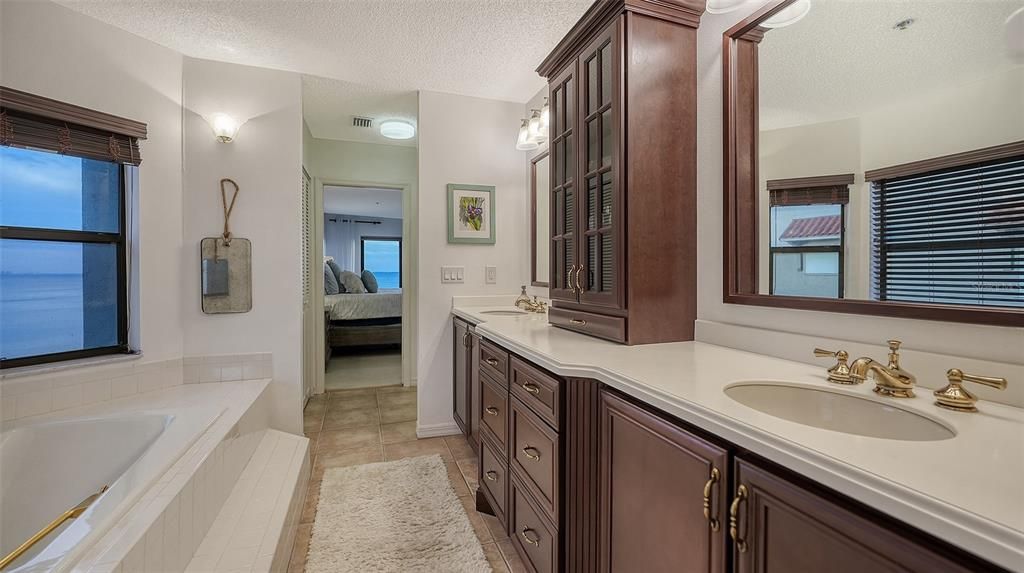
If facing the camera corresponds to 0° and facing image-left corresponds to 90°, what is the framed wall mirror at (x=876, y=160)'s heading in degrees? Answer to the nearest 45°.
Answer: approximately 45°

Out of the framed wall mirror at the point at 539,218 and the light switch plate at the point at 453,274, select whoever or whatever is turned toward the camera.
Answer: the light switch plate

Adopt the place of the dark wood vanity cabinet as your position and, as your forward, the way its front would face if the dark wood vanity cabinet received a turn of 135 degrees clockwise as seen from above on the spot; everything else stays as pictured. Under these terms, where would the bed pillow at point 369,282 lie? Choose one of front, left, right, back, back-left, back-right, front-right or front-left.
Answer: front-left

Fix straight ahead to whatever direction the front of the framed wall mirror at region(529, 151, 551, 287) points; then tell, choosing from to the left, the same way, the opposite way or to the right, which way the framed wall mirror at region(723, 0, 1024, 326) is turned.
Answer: the same way

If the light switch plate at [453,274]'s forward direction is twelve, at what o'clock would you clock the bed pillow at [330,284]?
The bed pillow is roughly at 5 o'clock from the light switch plate.

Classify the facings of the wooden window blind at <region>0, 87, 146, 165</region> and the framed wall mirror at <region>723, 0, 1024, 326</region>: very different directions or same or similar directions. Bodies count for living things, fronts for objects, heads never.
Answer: very different directions

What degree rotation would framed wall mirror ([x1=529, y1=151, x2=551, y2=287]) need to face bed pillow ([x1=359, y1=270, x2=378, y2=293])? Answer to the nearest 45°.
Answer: approximately 45° to its right

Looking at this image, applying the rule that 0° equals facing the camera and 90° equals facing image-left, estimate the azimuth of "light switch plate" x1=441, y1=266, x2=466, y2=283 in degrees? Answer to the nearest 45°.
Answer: approximately 0°

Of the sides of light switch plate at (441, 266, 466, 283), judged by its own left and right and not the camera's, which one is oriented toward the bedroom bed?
back

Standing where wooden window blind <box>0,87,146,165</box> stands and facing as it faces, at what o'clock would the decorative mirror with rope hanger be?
The decorative mirror with rope hanger is roughly at 10 o'clock from the wooden window blind.

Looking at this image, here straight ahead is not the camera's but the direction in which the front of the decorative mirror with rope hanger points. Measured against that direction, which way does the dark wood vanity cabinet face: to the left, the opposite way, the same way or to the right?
to the right

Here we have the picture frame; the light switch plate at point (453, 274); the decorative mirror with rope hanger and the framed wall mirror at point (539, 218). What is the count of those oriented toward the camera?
3

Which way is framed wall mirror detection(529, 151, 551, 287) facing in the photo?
to the viewer's left
